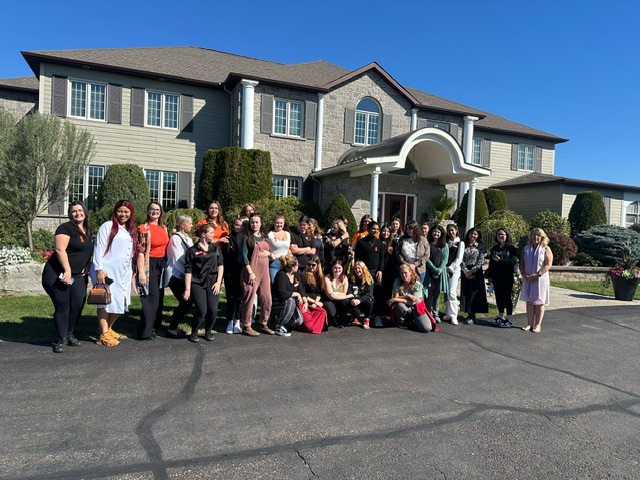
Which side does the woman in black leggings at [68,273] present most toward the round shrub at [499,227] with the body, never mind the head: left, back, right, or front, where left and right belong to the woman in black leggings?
left

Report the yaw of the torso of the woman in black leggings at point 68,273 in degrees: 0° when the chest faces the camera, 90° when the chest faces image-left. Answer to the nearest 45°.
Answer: approximately 315°

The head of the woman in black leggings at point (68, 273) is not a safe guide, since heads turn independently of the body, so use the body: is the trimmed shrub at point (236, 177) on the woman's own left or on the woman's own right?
on the woman's own left

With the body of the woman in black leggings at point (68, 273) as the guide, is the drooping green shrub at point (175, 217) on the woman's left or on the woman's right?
on the woman's left

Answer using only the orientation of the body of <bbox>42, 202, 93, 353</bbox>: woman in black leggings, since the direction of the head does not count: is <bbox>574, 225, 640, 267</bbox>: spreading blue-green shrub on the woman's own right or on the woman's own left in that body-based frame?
on the woman's own left

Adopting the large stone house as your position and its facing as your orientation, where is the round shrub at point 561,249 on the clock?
The round shrub is roughly at 11 o'clock from the large stone house.

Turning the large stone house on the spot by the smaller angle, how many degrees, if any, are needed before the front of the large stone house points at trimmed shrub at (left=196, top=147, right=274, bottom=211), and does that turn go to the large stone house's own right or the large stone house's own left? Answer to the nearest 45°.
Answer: approximately 45° to the large stone house's own right

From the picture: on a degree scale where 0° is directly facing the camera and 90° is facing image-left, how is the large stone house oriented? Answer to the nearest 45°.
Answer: approximately 315°

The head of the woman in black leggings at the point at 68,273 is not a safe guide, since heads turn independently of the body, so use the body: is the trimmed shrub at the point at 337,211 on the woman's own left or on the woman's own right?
on the woman's own left
